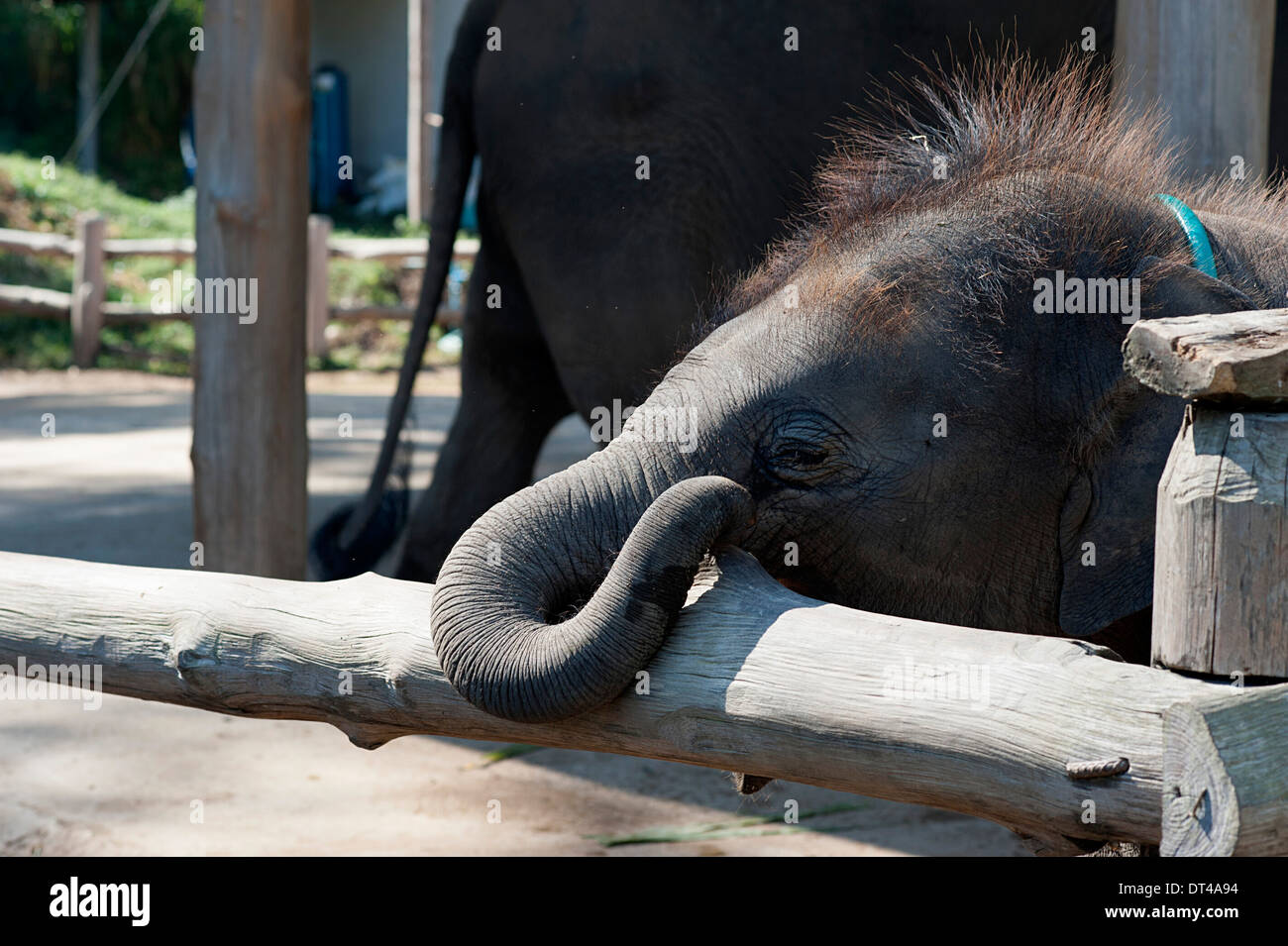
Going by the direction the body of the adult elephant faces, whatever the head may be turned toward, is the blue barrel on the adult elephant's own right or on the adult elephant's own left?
on the adult elephant's own left

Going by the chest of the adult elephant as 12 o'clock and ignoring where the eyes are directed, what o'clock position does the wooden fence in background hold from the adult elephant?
The wooden fence in background is roughly at 8 o'clock from the adult elephant.

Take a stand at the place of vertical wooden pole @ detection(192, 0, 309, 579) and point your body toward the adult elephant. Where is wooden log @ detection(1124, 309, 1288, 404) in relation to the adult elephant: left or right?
right

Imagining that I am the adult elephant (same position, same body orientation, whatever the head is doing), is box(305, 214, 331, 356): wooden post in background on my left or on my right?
on my left

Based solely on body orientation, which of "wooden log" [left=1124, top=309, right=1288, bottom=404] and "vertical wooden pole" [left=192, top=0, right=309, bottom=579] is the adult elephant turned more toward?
the wooden log

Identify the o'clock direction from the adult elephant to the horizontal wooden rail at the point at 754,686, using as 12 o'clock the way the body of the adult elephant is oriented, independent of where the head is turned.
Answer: The horizontal wooden rail is roughly at 3 o'clock from the adult elephant.

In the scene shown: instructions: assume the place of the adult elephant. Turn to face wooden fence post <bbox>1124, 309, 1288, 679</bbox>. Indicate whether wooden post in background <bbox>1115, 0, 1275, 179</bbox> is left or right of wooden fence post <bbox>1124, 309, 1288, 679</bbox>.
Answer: left

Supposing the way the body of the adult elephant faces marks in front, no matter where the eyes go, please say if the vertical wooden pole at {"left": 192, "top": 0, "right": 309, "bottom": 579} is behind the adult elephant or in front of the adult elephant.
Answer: behind

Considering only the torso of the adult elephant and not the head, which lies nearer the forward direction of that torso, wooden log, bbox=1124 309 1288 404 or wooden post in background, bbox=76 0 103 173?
the wooden log

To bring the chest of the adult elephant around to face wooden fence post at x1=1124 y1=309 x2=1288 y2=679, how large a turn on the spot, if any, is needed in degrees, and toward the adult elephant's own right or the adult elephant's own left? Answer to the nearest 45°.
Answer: approximately 90° to the adult elephant's own right

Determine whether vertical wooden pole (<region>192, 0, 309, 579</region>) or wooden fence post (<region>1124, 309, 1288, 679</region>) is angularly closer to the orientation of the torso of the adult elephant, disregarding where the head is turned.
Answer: the wooden fence post

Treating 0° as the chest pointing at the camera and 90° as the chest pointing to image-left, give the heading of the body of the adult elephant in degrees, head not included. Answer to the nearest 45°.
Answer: approximately 270°
